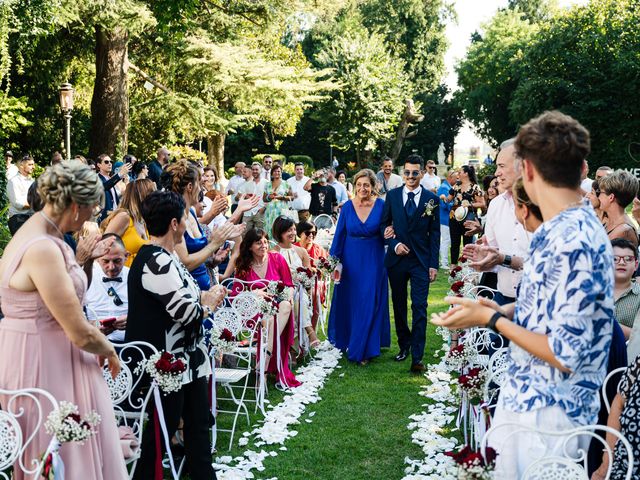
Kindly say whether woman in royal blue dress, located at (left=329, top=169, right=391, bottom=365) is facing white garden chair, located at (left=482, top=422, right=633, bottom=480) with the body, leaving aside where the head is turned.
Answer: yes

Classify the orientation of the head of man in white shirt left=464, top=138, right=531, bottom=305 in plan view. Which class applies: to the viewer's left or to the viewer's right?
to the viewer's left

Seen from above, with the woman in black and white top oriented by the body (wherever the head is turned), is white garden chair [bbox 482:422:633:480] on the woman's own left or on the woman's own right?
on the woman's own right

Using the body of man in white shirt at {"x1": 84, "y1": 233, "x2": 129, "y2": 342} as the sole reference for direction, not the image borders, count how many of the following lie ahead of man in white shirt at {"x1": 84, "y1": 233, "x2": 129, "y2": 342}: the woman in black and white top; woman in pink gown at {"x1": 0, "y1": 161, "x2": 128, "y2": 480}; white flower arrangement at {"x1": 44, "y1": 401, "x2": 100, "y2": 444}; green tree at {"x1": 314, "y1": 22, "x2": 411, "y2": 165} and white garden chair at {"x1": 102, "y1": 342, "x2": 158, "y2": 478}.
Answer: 4

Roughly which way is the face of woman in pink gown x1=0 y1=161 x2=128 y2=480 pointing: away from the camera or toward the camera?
away from the camera

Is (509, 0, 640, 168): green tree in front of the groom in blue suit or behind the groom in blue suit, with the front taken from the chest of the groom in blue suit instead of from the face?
behind

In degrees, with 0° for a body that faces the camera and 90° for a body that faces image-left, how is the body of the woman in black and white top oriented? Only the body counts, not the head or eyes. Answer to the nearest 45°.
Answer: approximately 225°
